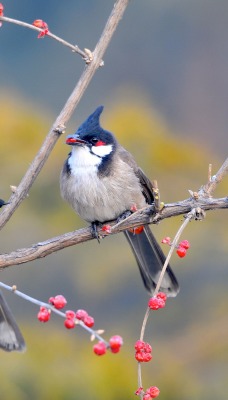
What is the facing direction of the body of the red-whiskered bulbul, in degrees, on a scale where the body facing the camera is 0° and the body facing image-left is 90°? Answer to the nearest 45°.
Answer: approximately 45°

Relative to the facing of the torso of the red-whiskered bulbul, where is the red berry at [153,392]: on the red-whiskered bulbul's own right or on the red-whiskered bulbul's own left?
on the red-whiskered bulbul's own left
